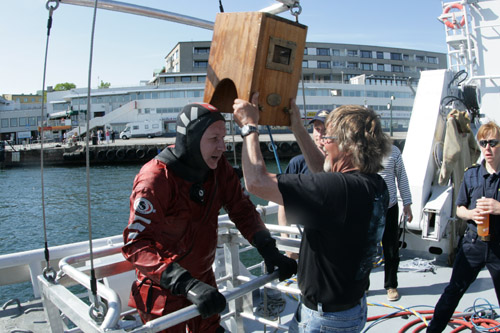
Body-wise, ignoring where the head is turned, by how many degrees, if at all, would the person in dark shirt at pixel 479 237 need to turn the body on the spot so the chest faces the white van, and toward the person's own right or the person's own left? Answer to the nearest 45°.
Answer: approximately 135° to the person's own right

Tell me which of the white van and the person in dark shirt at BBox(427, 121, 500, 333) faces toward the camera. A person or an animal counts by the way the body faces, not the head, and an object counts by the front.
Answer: the person in dark shirt

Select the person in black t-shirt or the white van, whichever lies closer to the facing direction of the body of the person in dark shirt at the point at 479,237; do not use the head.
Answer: the person in black t-shirt

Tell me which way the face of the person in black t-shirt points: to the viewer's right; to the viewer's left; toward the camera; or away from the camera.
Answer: to the viewer's left

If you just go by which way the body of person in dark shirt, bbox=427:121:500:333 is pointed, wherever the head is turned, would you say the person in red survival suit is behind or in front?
in front

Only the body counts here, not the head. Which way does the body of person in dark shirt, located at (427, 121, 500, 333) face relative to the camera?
toward the camera

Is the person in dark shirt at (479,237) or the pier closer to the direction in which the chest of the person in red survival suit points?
the person in dark shirt

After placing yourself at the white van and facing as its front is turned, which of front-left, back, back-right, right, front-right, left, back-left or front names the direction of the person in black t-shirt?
left

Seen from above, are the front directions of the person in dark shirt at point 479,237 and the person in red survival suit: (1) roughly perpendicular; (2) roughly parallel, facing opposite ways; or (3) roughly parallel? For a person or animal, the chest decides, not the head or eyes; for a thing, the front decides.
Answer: roughly perpendicular

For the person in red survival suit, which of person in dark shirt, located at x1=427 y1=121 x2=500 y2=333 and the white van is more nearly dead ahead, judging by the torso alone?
the person in dark shirt

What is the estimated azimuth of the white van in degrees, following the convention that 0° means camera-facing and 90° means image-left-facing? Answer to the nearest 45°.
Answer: approximately 90°

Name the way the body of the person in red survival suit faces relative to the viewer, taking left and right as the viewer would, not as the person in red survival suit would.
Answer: facing the viewer and to the right of the viewer

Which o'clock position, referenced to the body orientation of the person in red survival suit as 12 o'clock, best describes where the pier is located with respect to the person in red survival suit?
The pier is roughly at 7 o'clock from the person in red survival suit.

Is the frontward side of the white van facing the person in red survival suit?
no

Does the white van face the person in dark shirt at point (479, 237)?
no
